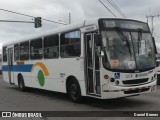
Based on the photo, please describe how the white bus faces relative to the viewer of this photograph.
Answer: facing the viewer and to the right of the viewer
